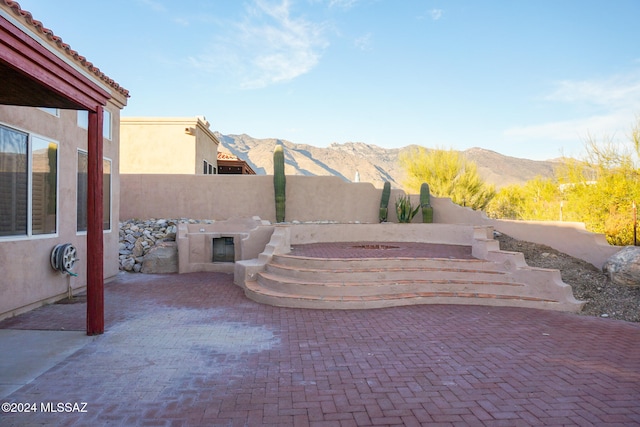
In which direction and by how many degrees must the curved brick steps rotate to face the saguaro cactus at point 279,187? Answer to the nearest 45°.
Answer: approximately 135° to its right

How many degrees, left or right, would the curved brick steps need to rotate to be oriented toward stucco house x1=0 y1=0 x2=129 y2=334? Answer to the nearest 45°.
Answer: approximately 45° to its right

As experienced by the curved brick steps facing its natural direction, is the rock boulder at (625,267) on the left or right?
on its left

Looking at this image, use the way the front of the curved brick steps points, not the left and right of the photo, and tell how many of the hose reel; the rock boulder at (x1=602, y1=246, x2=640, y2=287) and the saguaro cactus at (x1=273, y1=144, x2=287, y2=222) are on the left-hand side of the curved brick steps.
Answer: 1

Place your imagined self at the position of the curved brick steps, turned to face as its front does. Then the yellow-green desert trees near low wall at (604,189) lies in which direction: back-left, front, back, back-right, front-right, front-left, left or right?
back-left

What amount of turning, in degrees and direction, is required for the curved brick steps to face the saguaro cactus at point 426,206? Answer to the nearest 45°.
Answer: approximately 180°

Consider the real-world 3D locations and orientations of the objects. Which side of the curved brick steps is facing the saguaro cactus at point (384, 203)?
back

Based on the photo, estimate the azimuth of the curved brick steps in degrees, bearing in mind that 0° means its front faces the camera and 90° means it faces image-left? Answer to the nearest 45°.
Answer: approximately 0°

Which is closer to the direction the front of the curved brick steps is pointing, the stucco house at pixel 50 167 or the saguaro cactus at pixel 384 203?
the stucco house

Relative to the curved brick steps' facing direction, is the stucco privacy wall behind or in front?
behind

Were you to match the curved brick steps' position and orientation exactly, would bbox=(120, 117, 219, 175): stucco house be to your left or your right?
on your right

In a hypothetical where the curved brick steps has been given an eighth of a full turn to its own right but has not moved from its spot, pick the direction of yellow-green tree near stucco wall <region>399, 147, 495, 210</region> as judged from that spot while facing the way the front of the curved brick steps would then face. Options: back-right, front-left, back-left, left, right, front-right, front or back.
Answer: back-right
